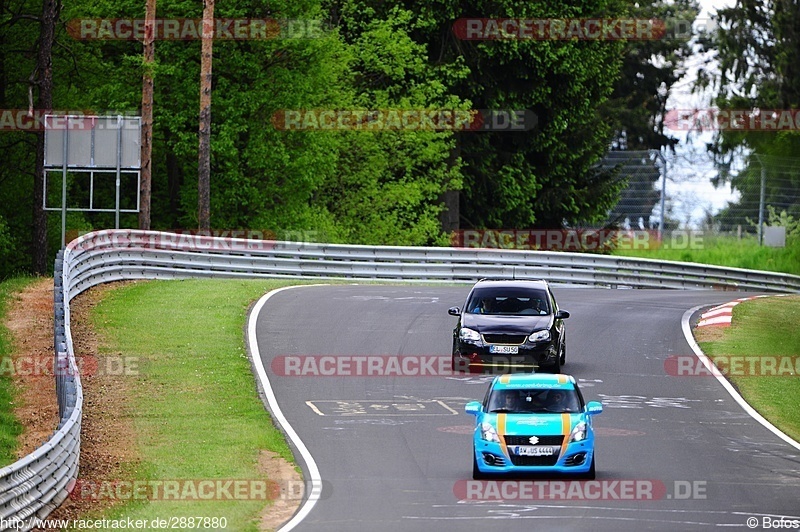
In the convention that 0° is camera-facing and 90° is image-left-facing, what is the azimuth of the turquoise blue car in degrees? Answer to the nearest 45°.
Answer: approximately 0°

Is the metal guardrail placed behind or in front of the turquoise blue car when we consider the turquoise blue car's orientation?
behind

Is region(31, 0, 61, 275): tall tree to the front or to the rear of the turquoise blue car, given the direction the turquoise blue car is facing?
to the rear
